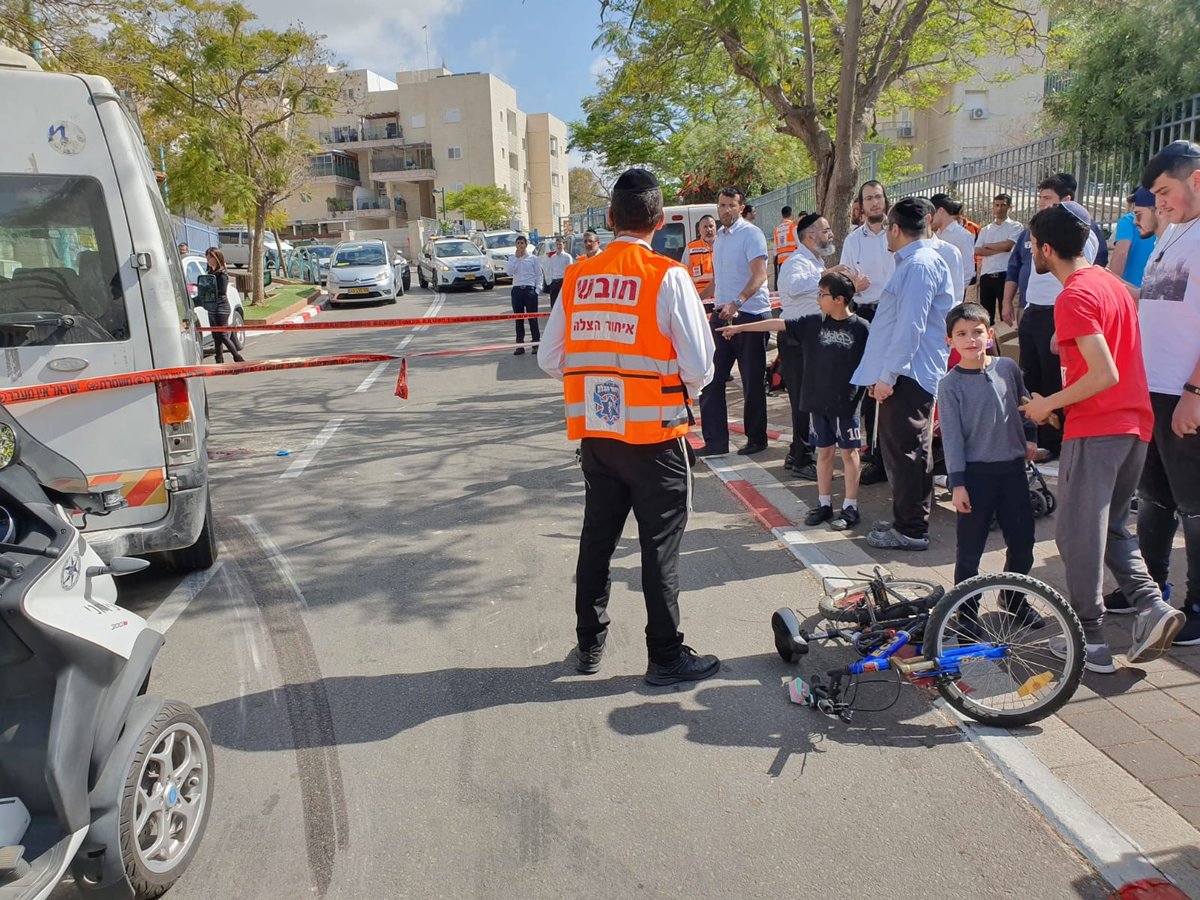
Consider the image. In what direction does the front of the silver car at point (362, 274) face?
toward the camera

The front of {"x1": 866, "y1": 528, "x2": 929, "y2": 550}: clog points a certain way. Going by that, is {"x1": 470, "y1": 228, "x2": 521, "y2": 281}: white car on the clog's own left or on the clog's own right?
on the clog's own right

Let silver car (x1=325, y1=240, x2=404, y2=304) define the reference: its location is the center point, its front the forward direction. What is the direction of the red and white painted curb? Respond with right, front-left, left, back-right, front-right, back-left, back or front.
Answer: front

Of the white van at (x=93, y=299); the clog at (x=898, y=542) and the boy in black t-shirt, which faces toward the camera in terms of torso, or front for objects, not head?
the boy in black t-shirt

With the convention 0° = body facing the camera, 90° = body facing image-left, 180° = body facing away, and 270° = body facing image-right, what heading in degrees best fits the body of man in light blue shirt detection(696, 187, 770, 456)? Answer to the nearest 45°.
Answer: approximately 45°

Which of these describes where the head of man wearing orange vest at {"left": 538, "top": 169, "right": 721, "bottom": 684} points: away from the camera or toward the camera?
away from the camera

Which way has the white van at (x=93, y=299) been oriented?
away from the camera

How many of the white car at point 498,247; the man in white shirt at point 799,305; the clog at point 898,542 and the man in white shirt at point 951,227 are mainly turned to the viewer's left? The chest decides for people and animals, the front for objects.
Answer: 2

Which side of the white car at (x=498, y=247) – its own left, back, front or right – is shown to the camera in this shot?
front

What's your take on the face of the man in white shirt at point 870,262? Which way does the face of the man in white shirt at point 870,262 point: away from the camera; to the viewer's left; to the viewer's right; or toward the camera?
toward the camera

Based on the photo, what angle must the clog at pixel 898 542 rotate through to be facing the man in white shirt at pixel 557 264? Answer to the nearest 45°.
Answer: approximately 45° to its right

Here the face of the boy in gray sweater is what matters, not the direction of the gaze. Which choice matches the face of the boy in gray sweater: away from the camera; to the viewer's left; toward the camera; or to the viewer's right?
toward the camera
